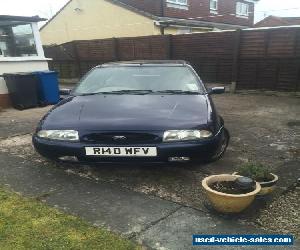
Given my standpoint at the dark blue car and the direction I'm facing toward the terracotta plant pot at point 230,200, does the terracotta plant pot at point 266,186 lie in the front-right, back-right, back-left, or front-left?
front-left

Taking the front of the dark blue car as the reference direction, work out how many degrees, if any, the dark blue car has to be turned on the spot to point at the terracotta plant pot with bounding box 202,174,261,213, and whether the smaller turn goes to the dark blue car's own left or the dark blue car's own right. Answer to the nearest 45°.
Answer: approximately 45° to the dark blue car's own left

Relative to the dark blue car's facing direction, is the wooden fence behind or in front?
behind

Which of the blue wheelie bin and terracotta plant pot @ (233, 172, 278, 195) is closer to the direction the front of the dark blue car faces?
the terracotta plant pot

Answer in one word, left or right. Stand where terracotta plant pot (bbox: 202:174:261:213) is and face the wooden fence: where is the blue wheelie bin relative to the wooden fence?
left

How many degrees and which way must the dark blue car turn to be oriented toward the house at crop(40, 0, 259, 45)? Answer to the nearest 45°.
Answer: approximately 180°

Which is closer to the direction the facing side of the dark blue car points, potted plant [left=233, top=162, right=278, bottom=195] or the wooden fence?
the potted plant

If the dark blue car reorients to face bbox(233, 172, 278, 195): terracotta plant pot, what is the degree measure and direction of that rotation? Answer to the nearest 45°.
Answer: approximately 45° to its left

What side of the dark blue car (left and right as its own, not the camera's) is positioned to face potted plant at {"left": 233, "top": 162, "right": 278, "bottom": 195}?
front

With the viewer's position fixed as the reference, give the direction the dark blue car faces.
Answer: facing the viewer

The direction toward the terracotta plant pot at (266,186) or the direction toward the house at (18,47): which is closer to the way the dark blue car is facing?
the terracotta plant pot

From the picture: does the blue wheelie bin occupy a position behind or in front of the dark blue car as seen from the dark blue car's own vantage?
behind

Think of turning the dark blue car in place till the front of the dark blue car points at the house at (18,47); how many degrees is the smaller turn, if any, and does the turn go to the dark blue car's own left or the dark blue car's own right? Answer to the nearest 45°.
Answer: approximately 135° to the dark blue car's own right

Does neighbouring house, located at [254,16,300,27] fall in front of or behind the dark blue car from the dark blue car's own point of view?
behind
